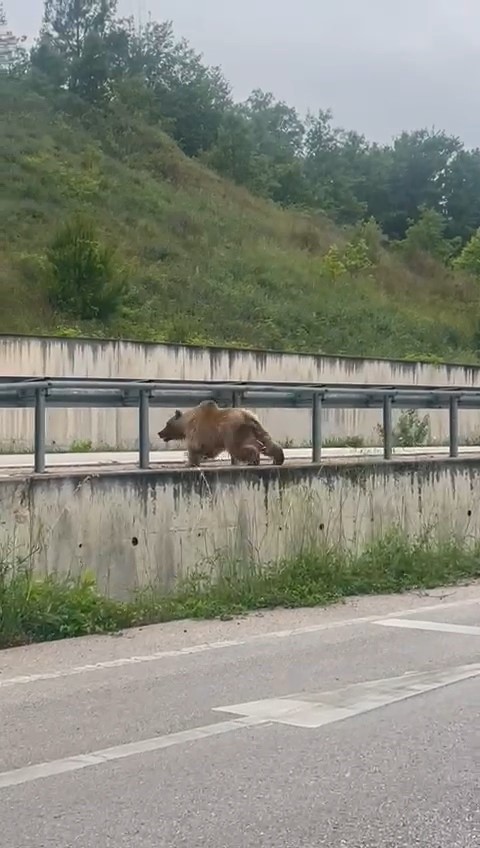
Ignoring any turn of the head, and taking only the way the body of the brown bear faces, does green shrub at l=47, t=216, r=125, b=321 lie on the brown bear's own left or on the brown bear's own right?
on the brown bear's own right

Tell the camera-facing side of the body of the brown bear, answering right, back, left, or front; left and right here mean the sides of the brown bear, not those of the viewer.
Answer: left

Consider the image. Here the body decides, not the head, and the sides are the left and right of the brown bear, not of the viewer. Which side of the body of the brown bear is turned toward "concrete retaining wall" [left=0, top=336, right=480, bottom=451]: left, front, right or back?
right

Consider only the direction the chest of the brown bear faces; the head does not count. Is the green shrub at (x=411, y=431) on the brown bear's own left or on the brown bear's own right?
on the brown bear's own right
